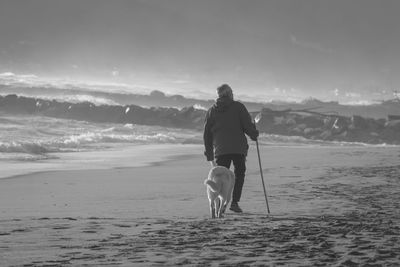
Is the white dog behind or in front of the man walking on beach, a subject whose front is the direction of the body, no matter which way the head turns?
behind

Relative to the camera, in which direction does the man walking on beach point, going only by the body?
away from the camera
